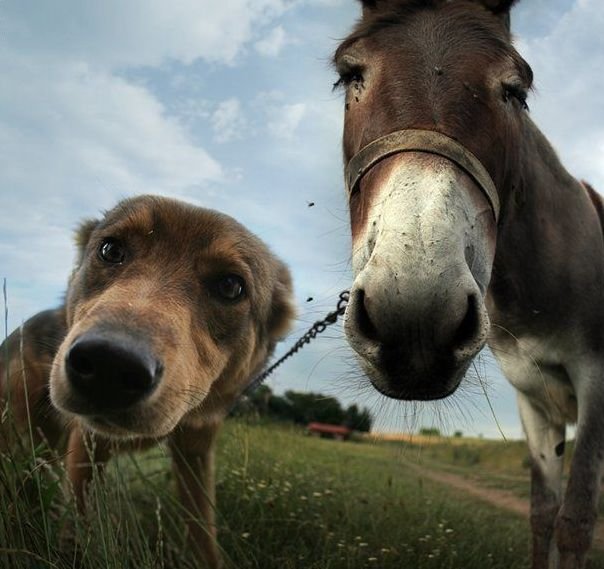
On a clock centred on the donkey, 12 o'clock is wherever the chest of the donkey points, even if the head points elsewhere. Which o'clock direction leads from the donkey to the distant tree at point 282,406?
The distant tree is roughly at 4 o'clock from the donkey.

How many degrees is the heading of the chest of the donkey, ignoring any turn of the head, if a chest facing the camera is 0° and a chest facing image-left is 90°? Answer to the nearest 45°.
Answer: approximately 45°

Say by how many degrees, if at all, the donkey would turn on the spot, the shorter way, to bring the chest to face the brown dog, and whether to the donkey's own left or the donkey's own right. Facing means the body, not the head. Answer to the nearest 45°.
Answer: approximately 45° to the donkey's own right
